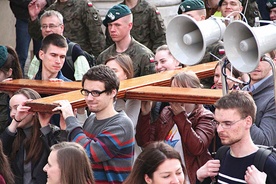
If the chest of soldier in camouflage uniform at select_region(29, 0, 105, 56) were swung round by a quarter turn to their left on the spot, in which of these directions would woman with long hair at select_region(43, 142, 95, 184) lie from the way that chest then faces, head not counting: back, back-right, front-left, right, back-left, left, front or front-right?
front-right

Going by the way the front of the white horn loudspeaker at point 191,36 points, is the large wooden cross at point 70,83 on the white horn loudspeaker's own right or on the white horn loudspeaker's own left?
on the white horn loudspeaker's own right

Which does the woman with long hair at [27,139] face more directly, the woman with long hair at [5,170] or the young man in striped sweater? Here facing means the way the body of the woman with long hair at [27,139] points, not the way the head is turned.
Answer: the woman with long hair

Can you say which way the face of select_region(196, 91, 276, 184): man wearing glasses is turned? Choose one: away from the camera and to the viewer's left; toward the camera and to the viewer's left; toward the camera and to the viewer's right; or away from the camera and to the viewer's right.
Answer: toward the camera and to the viewer's left
